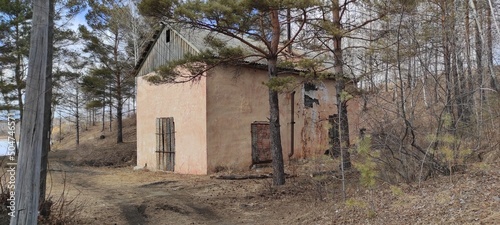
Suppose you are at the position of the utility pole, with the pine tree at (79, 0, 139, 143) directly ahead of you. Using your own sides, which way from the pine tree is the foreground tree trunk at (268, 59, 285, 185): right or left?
right
